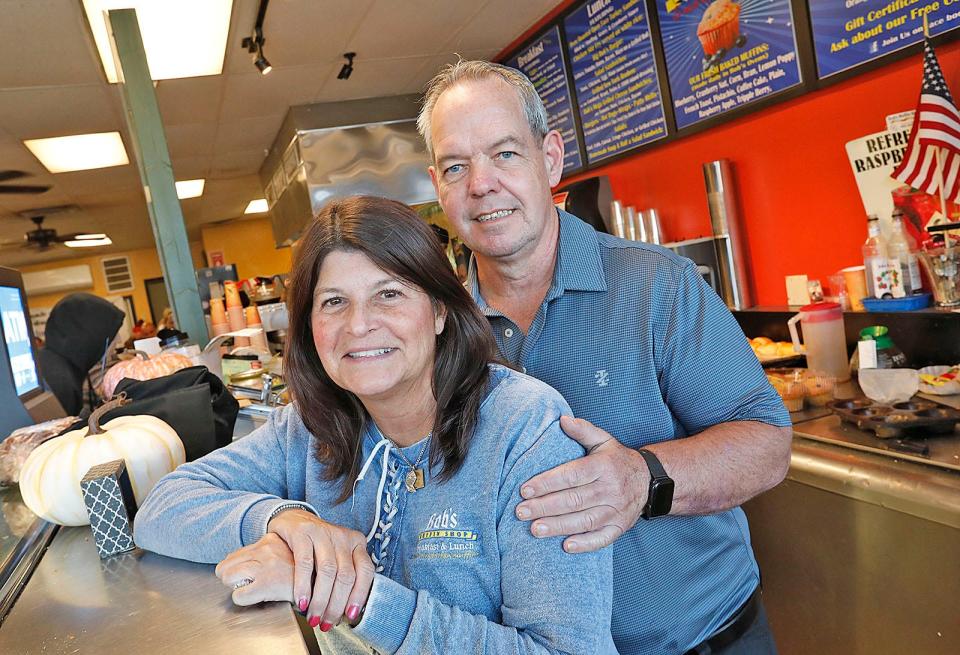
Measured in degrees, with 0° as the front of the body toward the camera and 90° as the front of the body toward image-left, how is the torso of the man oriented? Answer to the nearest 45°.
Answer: approximately 45°

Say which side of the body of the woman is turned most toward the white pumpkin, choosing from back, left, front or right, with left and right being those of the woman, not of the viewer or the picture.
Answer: right

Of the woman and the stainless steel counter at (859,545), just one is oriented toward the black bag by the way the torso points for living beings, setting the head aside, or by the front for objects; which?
the stainless steel counter

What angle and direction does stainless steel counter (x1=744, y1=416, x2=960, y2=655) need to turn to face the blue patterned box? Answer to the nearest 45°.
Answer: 0° — it already faces it

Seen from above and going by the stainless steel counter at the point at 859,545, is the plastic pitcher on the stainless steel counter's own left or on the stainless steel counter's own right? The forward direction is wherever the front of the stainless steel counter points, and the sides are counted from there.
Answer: on the stainless steel counter's own right
